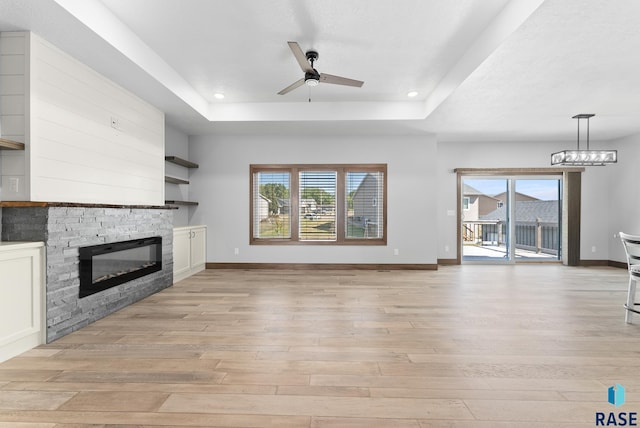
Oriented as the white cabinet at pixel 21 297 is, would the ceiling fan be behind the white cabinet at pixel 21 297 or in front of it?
in front

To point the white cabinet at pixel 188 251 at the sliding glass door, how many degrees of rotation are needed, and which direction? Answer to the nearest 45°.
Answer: approximately 45° to its left

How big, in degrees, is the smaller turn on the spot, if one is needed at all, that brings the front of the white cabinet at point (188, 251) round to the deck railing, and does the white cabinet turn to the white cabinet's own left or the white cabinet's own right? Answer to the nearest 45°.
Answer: approximately 45° to the white cabinet's own left

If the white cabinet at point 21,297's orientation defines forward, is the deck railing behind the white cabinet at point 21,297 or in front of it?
in front

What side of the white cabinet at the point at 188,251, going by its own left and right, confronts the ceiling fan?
front

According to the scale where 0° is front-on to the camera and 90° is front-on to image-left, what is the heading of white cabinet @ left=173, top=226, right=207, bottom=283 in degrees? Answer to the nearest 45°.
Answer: approximately 315°

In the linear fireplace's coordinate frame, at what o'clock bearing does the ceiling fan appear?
The ceiling fan is roughly at 12 o'clock from the linear fireplace.

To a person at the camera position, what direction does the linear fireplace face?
facing the viewer and to the right of the viewer

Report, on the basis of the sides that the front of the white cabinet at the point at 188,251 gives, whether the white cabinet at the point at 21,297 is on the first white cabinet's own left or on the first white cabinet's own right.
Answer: on the first white cabinet's own right

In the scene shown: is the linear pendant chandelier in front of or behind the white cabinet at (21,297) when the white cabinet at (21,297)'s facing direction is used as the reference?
in front

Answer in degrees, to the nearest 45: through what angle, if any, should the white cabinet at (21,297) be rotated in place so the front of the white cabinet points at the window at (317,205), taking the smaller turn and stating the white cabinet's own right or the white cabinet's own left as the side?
approximately 45° to the white cabinet's own left

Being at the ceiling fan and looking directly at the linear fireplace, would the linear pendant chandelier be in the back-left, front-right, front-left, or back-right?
back-right

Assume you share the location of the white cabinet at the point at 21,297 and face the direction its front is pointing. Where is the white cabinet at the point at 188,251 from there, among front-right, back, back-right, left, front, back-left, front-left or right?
left
